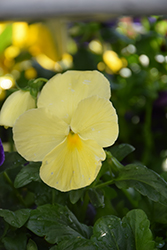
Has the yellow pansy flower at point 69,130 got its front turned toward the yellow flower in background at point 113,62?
no

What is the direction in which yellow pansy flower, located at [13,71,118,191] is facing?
toward the camera

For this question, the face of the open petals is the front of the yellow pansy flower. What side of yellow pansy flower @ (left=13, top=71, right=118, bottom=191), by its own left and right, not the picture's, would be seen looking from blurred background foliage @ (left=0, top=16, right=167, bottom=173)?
back
